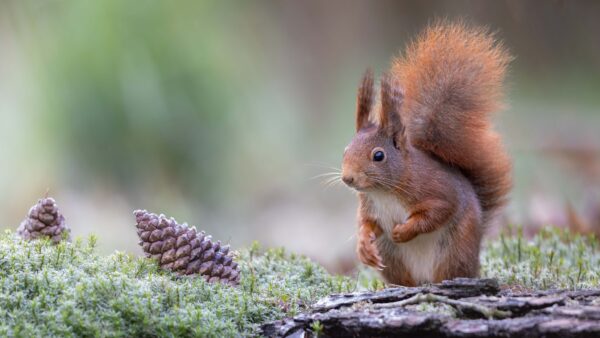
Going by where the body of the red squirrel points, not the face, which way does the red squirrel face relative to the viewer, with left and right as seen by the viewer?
facing the viewer and to the left of the viewer

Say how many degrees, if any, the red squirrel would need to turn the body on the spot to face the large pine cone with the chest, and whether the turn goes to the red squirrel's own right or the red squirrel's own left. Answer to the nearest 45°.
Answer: approximately 45° to the red squirrel's own right

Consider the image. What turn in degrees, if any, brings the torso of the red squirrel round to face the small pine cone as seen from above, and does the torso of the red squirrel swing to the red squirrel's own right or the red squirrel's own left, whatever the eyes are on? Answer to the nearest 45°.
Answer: approximately 45° to the red squirrel's own right
